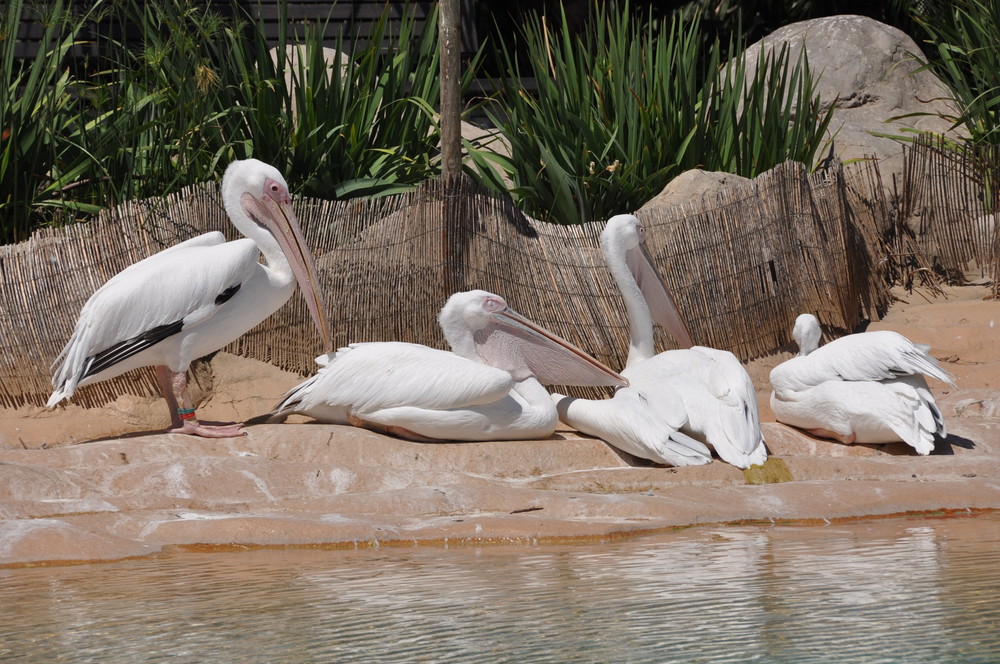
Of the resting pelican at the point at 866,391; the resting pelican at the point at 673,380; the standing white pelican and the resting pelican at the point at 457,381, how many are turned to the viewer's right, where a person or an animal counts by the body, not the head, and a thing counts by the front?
2

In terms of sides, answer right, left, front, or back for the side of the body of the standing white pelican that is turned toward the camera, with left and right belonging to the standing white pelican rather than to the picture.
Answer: right

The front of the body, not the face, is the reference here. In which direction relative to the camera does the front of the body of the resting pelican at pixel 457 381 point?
to the viewer's right

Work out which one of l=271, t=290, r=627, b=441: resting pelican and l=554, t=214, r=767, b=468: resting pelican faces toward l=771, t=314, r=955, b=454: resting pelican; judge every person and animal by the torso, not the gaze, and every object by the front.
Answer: l=271, t=290, r=627, b=441: resting pelican

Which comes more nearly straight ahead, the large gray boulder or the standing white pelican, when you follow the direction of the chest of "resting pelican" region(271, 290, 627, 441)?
the large gray boulder

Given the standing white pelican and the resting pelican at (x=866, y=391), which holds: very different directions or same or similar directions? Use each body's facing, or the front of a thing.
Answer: very different directions

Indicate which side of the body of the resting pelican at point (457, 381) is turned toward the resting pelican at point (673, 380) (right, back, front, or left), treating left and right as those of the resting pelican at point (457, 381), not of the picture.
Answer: front

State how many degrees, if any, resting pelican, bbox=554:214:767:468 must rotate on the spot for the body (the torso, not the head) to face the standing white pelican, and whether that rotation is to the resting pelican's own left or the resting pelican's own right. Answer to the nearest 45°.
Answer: approximately 45° to the resting pelican's own left

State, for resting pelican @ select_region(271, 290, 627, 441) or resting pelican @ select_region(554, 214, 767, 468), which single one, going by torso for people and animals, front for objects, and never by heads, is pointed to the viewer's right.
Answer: resting pelican @ select_region(271, 290, 627, 441)

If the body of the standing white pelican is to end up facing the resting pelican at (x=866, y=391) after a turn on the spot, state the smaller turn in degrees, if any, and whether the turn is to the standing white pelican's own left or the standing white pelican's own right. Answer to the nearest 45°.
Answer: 0° — it already faces it

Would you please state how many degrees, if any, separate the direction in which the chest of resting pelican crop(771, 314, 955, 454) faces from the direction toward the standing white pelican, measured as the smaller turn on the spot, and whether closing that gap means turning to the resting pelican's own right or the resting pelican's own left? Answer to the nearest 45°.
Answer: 0° — it already faces it

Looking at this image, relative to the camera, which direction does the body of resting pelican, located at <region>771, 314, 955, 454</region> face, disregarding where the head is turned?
to the viewer's left

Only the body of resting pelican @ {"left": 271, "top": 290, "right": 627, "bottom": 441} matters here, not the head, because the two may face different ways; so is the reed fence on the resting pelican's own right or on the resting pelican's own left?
on the resting pelican's own left

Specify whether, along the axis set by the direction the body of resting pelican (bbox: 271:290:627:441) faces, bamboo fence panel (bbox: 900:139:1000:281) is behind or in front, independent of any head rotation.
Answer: in front
